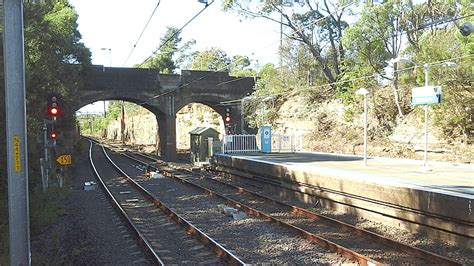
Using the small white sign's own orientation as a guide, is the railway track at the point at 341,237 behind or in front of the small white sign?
in front

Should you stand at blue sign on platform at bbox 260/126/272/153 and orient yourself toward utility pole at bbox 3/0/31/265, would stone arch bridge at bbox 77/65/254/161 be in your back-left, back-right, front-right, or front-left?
back-right

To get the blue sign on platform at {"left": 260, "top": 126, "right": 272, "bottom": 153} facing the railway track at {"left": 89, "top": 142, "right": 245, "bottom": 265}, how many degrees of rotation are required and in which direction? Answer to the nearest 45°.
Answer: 0° — it already faces it

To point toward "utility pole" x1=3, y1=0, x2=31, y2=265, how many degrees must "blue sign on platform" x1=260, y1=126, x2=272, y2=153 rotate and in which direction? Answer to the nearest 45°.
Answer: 0° — it already faces it

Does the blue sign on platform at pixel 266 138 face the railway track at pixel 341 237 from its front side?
yes

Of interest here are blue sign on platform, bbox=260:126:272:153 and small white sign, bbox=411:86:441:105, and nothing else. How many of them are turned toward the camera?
2

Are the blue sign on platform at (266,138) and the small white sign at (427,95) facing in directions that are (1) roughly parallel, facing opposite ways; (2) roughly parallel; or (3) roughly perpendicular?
roughly parallel

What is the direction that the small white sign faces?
toward the camera

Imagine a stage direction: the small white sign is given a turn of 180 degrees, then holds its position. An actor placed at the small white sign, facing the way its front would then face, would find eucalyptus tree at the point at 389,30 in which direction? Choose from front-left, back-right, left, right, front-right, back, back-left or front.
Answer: front

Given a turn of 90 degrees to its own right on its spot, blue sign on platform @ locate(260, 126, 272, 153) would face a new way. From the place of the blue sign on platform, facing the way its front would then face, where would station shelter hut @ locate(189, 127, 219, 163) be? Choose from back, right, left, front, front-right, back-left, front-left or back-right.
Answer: front-right

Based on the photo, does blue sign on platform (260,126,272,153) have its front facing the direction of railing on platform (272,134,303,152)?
no

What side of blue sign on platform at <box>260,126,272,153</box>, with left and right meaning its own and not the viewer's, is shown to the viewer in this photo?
front

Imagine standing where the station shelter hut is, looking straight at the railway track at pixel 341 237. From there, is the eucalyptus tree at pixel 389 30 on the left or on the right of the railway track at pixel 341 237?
left

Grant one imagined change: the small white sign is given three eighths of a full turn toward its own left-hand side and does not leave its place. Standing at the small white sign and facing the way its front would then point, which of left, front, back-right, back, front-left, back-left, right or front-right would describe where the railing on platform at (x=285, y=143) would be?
left

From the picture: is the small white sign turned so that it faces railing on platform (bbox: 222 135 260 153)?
no

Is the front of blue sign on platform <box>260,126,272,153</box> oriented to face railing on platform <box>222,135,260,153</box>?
no
